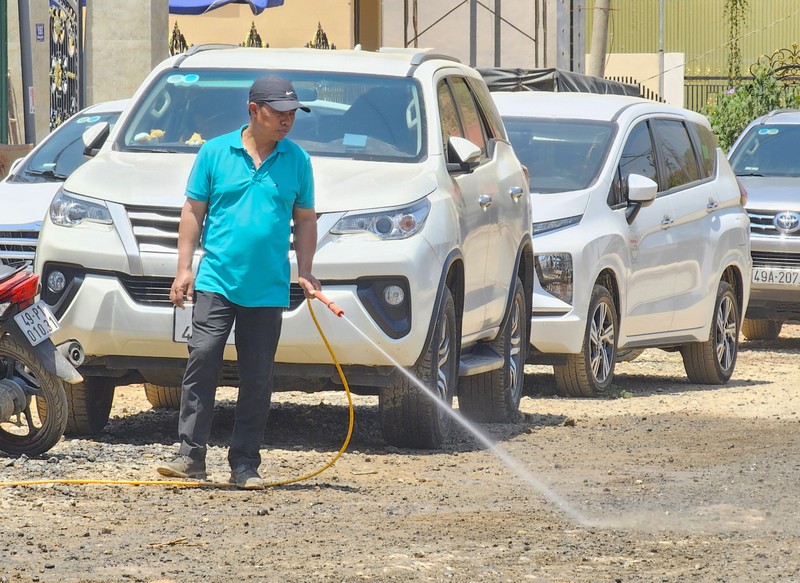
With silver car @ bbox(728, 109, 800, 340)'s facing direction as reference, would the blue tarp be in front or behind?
behind

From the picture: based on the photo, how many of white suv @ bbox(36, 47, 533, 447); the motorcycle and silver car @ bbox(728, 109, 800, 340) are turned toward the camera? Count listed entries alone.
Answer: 2

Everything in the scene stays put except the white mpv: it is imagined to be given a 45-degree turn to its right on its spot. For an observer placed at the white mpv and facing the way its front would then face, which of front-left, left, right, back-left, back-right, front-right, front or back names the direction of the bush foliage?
right

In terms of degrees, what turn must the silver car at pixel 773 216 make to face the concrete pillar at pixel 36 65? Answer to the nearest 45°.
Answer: approximately 90° to its right

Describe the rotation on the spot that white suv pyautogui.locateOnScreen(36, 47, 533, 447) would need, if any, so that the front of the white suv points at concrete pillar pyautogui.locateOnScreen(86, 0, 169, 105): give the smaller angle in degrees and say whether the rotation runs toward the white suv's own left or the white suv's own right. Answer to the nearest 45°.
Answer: approximately 180°

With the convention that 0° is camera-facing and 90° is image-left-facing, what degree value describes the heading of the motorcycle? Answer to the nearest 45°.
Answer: approximately 135°

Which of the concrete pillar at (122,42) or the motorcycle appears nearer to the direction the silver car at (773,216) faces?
the motorcycle

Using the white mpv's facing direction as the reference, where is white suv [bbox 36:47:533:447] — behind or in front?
in front

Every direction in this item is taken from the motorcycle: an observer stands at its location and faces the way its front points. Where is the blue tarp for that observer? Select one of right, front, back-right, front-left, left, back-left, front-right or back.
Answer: front-right

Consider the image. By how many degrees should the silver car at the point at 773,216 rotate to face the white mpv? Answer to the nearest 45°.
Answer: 0° — it already faces it

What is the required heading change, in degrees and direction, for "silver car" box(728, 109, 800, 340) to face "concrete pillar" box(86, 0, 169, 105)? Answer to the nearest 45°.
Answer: approximately 90° to its right

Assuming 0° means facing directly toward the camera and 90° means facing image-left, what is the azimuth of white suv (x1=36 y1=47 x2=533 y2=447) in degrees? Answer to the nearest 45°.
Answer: approximately 0°

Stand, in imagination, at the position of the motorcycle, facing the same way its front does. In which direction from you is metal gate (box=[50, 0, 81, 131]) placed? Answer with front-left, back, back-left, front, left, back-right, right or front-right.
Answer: front-right

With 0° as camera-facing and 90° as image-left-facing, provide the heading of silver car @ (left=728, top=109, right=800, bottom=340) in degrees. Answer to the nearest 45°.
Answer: approximately 0°

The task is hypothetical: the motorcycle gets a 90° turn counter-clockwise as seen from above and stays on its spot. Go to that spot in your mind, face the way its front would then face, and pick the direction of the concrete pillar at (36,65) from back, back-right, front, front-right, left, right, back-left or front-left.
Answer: back-right
